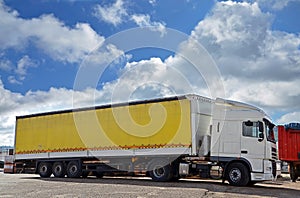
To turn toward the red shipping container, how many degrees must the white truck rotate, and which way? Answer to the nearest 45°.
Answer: approximately 45° to its left

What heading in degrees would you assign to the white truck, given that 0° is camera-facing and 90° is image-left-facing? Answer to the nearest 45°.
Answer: approximately 315°
